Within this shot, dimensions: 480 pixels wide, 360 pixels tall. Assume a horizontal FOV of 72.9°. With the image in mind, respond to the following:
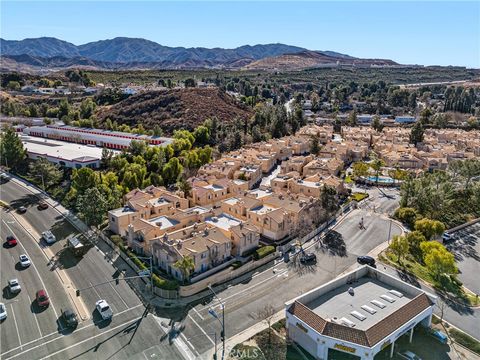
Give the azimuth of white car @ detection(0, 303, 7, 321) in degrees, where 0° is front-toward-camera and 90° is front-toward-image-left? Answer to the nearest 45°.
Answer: approximately 0°

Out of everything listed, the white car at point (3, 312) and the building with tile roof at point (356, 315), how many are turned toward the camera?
2

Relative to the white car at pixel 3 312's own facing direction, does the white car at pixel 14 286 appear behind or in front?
behind

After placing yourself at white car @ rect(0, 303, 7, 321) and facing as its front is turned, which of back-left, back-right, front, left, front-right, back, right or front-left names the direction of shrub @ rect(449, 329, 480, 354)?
front-left

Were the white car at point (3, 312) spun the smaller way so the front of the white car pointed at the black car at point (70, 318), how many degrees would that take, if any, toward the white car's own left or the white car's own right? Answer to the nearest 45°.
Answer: approximately 45° to the white car's own left

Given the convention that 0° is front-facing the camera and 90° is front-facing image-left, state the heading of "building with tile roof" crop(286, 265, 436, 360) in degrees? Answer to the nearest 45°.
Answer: approximately 0°

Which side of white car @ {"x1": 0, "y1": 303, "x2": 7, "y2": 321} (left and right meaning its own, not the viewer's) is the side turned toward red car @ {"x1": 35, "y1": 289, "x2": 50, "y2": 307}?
left

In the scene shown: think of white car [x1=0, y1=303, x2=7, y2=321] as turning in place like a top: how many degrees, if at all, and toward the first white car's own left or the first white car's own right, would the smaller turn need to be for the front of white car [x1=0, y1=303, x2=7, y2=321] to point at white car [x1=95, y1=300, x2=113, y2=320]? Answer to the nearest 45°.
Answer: approximately 45° to the first white car's own left

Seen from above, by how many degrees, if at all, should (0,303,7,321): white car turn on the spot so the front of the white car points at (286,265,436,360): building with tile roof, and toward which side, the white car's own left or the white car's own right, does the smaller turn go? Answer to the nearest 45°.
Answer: approximately 45° to the white car's own left
